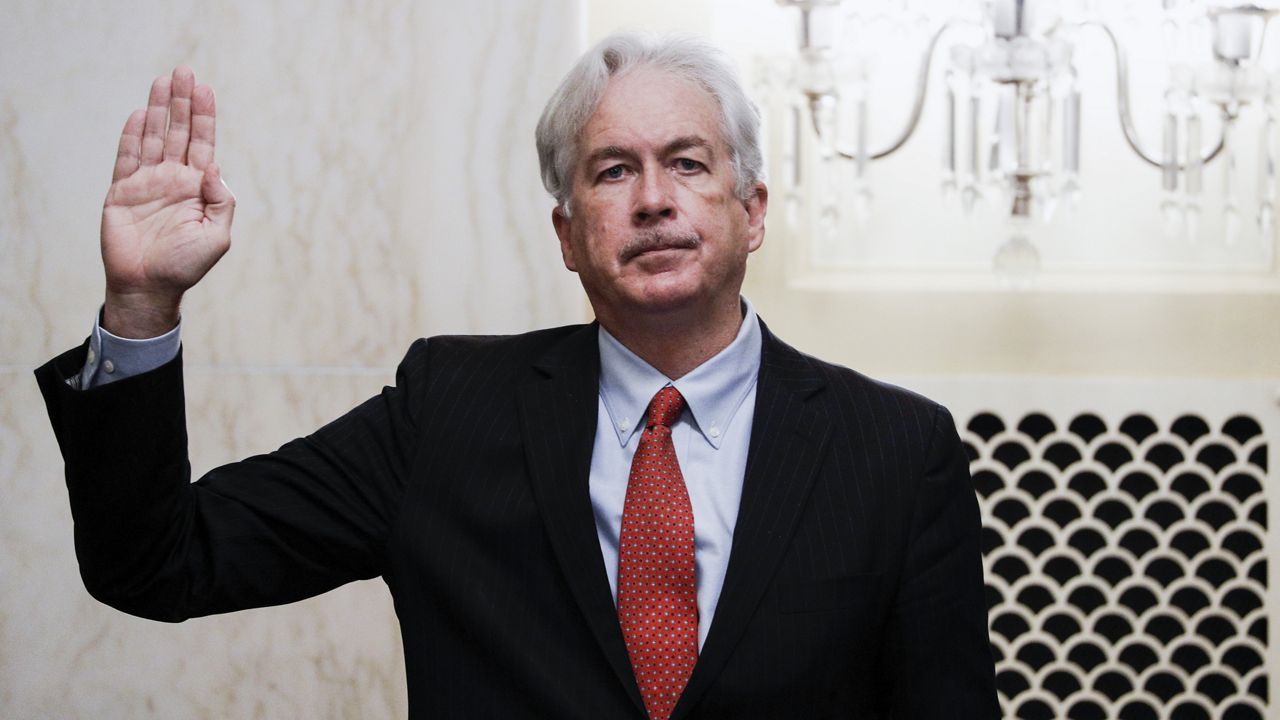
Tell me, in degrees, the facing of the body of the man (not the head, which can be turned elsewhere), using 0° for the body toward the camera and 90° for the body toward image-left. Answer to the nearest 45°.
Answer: approximately 0°

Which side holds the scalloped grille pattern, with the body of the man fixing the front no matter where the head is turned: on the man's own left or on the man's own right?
on the man's own left

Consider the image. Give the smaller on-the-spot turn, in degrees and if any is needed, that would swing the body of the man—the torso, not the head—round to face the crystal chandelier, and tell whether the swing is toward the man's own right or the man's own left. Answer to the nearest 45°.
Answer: approximately 135° to the man's own left
